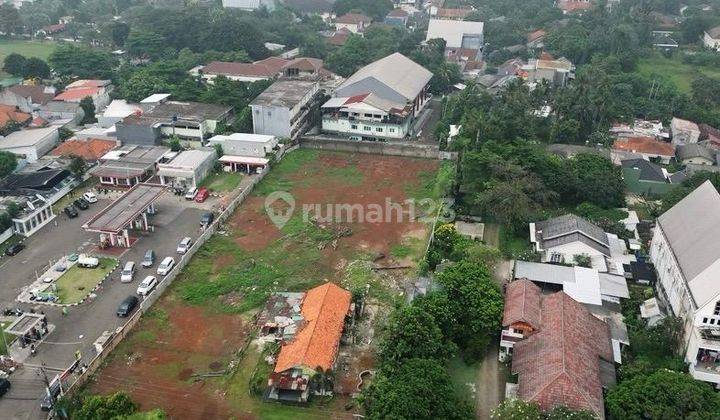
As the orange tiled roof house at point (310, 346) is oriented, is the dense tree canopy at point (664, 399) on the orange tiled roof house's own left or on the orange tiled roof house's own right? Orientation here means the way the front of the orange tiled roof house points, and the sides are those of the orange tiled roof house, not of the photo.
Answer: on the orange tiled roof house's own left

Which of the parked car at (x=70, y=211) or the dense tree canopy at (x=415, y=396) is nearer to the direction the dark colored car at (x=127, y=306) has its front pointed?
the dense tree canopy

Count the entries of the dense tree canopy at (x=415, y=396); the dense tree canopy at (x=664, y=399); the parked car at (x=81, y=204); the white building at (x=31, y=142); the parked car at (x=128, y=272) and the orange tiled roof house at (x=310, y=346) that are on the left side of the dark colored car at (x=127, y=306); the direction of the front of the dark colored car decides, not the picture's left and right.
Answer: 3
